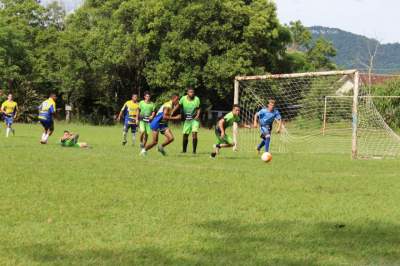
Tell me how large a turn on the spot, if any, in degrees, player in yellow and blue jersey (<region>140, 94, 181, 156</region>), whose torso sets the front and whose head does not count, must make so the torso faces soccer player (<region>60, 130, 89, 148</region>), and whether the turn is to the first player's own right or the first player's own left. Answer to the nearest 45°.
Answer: approximately 135° to the first player's own left

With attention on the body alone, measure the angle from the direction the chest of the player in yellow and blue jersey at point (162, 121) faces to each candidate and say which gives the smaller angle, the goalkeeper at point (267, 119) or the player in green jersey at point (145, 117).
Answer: the goalkeeper

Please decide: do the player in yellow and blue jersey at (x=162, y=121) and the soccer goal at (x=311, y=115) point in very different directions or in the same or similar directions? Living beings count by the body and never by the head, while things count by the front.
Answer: very different directions

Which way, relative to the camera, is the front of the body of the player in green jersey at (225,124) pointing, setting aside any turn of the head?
to the viewer's right

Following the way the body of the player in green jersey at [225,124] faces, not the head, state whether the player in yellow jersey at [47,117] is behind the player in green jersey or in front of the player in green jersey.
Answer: behind

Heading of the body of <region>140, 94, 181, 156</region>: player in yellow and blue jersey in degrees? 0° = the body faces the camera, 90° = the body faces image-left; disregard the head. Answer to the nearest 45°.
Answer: approximately 270°

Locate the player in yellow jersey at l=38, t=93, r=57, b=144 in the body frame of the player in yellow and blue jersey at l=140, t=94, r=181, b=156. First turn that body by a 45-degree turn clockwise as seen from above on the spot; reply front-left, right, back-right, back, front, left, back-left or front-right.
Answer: back

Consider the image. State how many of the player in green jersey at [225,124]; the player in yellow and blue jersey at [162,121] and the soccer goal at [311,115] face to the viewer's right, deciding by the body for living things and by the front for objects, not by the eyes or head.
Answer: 2

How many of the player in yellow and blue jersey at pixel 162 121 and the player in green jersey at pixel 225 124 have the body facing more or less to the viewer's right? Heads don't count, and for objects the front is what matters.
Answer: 2

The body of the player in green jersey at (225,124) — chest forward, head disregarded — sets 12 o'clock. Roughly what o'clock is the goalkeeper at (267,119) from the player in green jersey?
The goalkeeper is roughly at 11 o'clock from the player in green jersey.

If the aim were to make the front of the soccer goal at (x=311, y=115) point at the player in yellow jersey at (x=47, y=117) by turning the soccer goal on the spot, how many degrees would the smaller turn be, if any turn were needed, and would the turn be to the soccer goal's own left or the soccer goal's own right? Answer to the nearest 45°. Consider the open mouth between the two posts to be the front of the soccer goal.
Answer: approximately 90° to the soccer goal's own right

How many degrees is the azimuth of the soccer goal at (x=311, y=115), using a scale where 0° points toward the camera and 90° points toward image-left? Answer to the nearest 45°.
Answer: approximately 45°

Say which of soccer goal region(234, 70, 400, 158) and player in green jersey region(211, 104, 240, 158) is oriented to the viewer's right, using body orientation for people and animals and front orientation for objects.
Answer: the player in green jersey
